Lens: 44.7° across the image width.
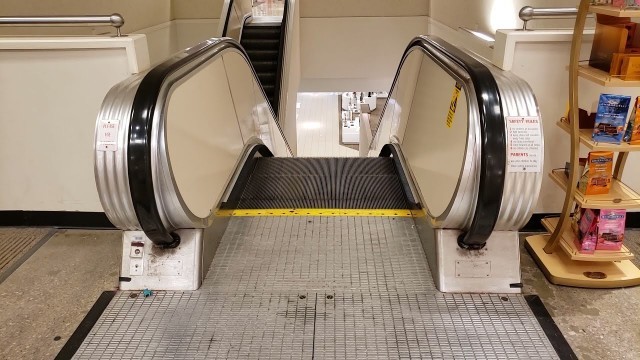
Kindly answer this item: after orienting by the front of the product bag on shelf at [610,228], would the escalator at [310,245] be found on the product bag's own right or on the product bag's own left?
on the product bag's own right
